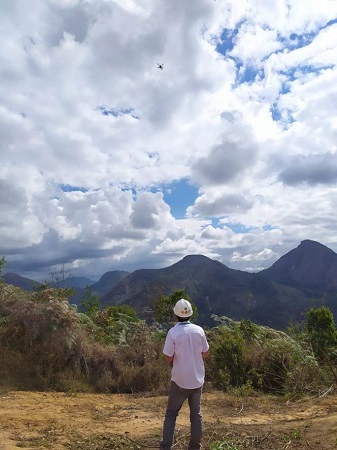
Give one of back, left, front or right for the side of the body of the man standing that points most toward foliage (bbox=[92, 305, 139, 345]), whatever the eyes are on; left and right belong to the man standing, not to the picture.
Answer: front

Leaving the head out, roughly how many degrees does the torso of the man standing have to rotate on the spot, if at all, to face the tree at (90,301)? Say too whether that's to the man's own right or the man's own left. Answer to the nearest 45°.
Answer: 0° — they already face it

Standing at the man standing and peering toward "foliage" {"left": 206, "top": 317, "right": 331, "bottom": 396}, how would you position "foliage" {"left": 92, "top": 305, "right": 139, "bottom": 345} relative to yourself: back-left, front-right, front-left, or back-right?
front-left

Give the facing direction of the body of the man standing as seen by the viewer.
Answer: away from the camera

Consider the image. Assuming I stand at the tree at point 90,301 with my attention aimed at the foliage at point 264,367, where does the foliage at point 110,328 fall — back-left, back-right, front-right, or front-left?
front-right

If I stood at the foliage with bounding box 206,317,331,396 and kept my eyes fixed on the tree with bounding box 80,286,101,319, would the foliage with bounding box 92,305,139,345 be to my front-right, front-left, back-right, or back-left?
front-left

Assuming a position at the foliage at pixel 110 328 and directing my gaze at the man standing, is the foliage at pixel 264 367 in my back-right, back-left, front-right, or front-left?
front-left

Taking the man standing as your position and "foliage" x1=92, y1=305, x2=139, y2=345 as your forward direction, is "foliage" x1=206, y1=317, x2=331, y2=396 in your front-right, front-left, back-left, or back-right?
front-right

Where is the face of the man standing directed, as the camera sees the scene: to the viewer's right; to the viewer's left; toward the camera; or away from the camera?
away from the camera

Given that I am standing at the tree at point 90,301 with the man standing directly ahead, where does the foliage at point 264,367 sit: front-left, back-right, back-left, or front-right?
front-left

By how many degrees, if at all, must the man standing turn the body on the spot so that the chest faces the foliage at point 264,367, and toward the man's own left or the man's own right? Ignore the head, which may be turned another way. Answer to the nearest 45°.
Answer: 0° — they already face it
